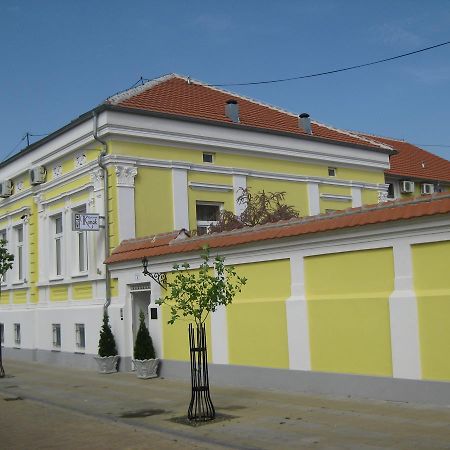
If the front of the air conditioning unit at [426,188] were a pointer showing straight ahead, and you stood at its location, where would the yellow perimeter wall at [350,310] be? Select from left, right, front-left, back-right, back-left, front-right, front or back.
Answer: front-right

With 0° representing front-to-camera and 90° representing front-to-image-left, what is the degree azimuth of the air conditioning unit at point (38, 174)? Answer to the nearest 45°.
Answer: approximately 45°

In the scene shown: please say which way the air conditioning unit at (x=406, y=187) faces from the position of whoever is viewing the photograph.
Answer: facing the viewer and to the right of the viewer

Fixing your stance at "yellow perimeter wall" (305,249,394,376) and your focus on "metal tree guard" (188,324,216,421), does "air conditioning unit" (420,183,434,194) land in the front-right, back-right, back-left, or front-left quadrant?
back-right

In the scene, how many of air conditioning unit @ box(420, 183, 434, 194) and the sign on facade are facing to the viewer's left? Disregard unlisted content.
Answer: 0

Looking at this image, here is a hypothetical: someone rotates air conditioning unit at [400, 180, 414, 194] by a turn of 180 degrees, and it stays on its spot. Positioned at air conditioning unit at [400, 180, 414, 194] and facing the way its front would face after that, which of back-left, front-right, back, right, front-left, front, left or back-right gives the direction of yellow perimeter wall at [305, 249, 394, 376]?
back-left

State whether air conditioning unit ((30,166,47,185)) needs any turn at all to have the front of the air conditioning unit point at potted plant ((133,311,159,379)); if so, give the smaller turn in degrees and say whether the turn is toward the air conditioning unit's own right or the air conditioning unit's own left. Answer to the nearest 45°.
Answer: approximately 45° to the air conditioning unit's own left
